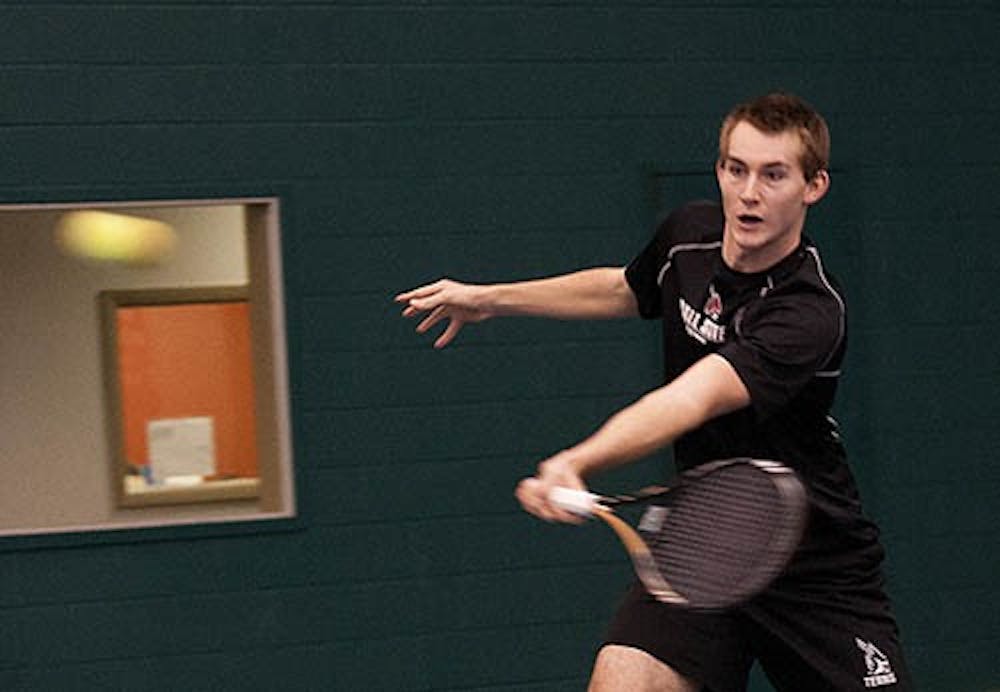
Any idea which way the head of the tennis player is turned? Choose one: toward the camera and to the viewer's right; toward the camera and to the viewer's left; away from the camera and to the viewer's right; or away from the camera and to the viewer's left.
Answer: toward the camera and to the viewer's left

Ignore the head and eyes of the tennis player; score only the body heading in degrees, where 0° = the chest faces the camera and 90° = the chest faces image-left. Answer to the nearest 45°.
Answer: approximately 45°
